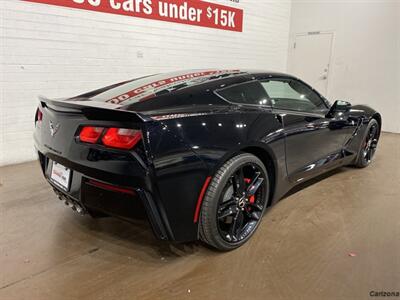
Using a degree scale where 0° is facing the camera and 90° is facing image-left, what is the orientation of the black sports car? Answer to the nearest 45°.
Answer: approximately 225°

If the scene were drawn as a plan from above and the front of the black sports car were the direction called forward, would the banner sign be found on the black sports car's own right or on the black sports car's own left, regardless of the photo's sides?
on the black sports car's own left

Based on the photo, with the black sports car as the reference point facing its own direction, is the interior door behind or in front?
in front
